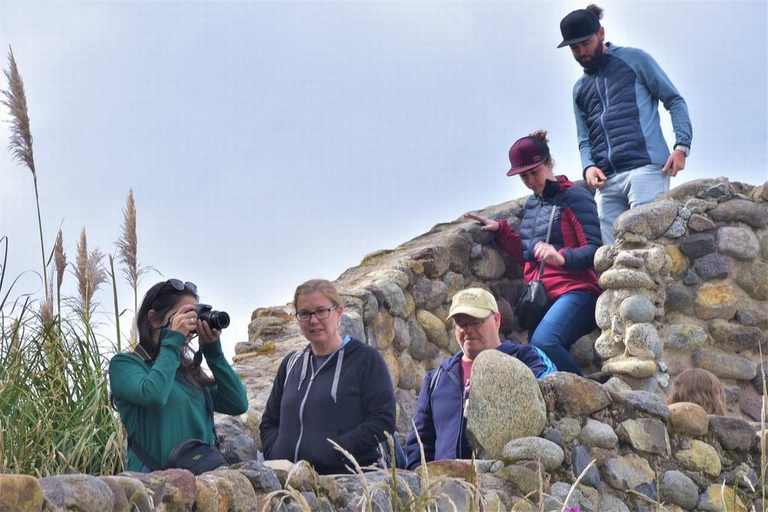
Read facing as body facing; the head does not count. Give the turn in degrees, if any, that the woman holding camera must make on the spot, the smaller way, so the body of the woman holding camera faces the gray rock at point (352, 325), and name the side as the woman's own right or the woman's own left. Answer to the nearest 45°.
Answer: approximately 90° to the woman's own left

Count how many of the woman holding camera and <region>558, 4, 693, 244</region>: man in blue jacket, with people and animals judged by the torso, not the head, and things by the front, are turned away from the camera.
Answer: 0

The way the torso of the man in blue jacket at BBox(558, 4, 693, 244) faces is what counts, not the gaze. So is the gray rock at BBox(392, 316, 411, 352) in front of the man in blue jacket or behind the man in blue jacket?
in front

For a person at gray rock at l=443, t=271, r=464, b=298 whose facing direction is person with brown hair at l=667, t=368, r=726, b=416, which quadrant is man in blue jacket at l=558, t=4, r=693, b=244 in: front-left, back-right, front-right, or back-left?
front-left

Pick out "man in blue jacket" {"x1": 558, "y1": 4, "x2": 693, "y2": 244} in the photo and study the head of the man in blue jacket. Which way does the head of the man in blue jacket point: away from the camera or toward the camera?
toward the camera

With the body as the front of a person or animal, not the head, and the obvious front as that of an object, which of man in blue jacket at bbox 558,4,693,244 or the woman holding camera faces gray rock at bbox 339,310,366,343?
the man in blue jacket

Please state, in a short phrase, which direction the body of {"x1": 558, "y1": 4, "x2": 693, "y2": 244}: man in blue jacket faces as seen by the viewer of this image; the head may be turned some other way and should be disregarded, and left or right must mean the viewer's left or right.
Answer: facing the viewer and to the left of the viewer

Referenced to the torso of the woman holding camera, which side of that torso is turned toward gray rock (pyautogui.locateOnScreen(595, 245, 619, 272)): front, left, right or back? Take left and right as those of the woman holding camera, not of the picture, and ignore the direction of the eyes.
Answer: left

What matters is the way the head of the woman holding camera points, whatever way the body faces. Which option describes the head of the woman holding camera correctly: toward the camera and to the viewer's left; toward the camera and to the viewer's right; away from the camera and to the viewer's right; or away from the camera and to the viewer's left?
toward the camera and to the viewer's right

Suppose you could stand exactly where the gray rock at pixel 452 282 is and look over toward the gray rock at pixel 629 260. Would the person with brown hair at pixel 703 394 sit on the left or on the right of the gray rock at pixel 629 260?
right

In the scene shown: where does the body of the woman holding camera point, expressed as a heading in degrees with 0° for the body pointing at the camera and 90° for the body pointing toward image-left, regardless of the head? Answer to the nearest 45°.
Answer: approximately 315°
